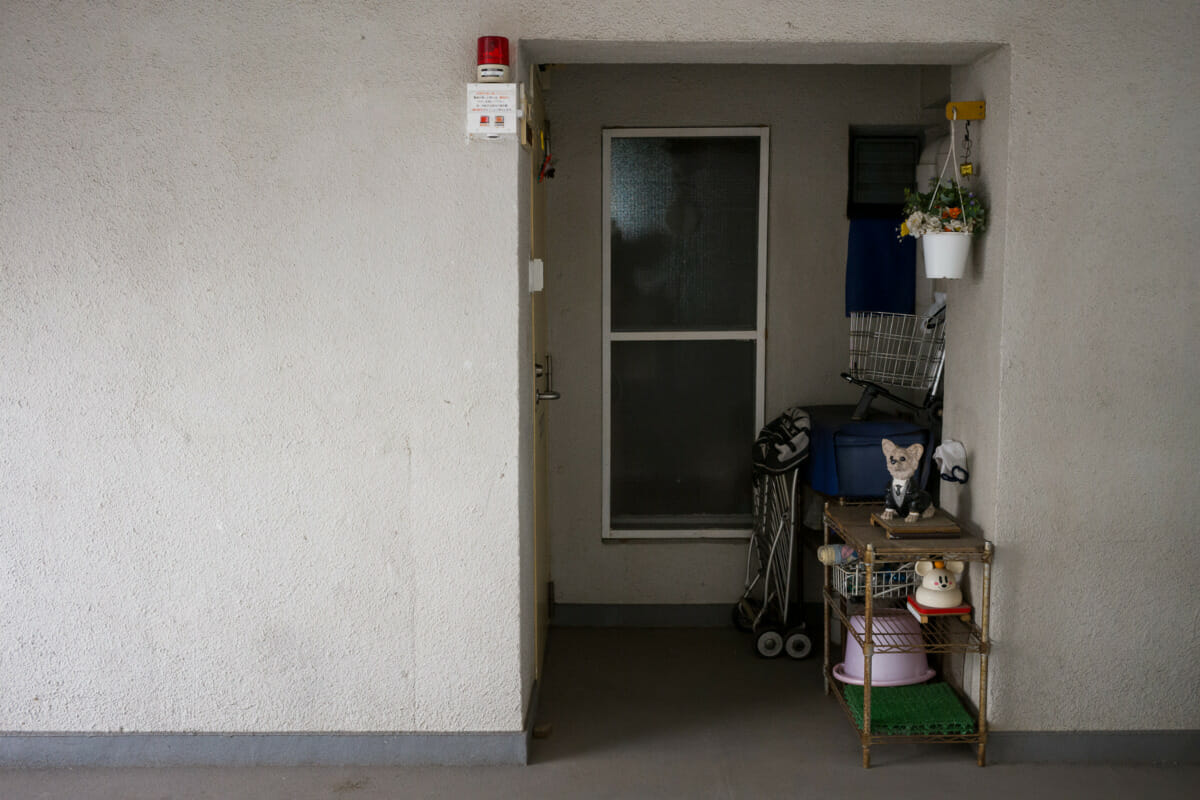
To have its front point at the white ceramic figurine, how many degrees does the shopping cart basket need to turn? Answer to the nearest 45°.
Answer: approximately 90° to its left

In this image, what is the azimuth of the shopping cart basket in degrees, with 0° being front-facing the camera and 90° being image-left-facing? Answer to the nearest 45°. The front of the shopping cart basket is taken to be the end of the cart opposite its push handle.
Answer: approximately 90°
